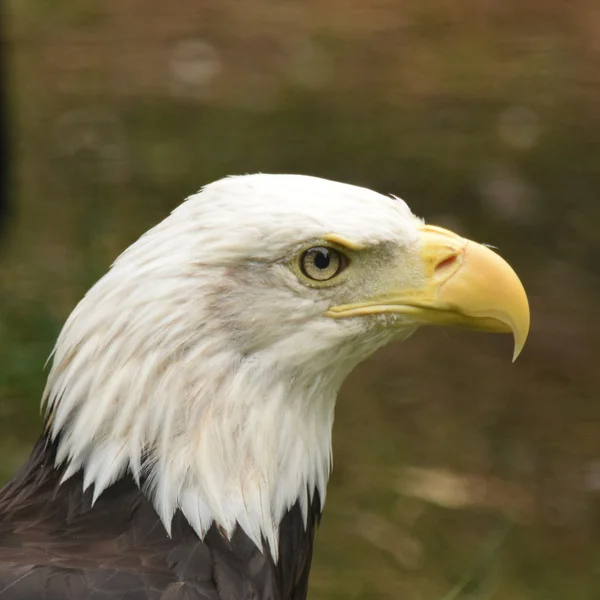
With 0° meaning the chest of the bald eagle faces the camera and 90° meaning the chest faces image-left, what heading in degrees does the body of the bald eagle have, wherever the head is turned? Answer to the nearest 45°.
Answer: approximately 270°
